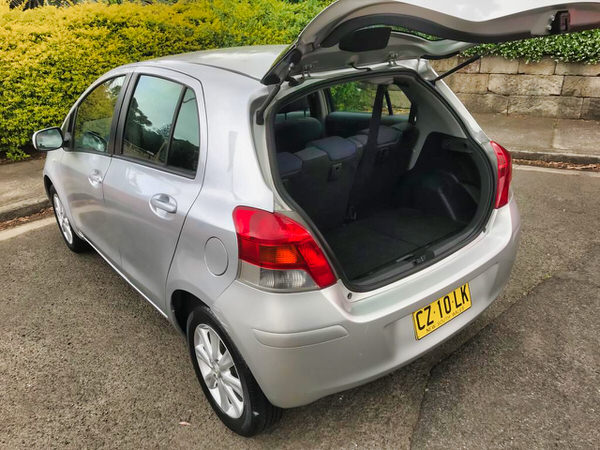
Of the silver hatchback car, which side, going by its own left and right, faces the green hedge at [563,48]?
right

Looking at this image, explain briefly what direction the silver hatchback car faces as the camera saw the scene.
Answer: facing away from the viewer and to the left of the viewer

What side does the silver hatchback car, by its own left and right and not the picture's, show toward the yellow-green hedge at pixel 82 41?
front
